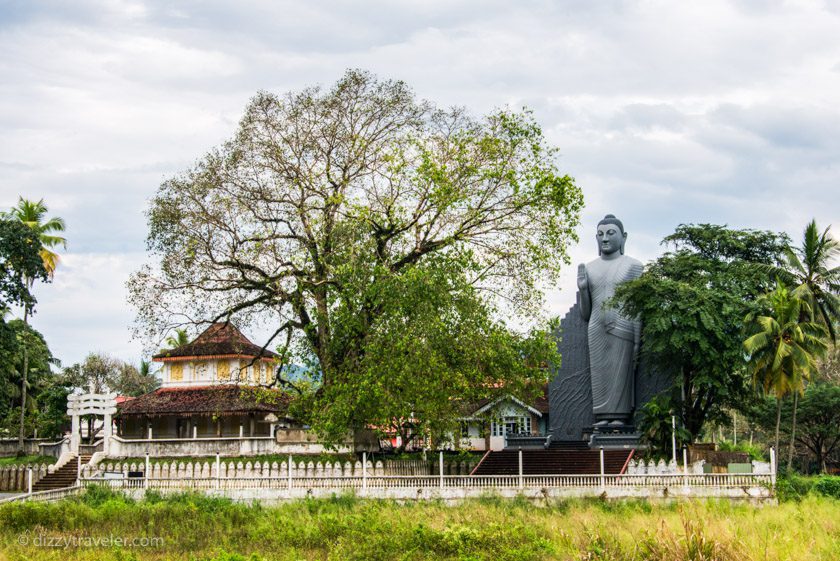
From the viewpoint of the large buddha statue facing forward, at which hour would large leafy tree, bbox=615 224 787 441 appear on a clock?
The large leafy tree is roughly at 9 o'clock from the large buddha statue.

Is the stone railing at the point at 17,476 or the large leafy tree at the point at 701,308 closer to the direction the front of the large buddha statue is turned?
the stone railing

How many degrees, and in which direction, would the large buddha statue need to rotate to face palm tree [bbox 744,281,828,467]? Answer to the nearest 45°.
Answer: approximately 90° to its left

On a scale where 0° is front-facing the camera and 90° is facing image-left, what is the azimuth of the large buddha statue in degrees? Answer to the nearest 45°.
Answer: approximately 45°

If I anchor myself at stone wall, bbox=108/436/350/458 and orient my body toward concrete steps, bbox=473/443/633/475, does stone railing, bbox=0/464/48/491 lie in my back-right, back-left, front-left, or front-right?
back-right
